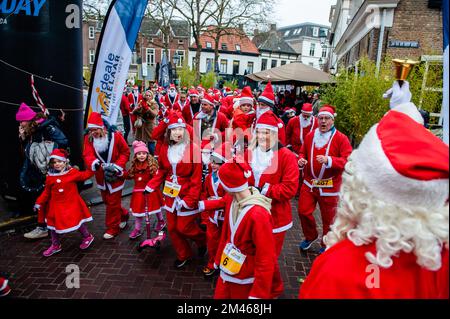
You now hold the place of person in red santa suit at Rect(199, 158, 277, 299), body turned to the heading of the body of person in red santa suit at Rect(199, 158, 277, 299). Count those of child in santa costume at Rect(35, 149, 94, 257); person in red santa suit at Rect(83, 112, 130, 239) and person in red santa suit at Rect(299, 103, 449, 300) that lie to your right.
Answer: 2

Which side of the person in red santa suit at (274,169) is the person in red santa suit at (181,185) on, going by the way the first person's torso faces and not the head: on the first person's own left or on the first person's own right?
on the first person's own right

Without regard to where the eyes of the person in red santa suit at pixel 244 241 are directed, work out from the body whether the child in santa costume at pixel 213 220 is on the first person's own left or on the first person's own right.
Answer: on the first person's own right

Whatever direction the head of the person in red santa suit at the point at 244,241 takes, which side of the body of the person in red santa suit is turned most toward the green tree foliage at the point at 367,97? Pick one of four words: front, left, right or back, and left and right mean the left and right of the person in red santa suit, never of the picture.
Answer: back

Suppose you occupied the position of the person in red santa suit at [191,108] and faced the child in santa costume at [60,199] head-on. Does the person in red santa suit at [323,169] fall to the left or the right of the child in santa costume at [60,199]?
left

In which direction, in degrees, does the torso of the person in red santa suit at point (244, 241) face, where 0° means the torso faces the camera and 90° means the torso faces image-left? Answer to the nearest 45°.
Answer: approximately 45°
